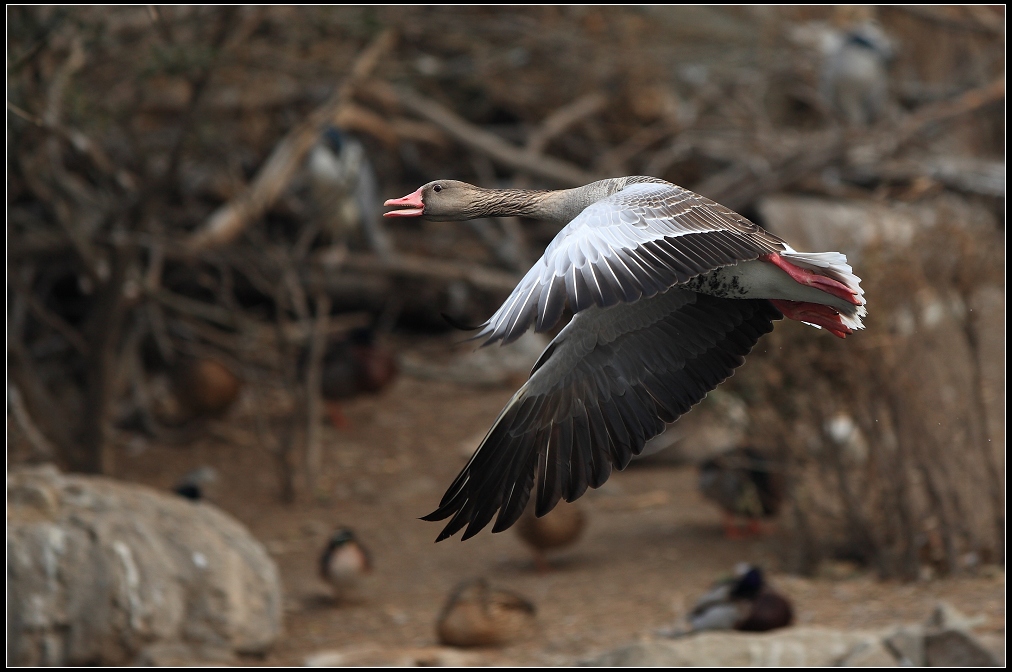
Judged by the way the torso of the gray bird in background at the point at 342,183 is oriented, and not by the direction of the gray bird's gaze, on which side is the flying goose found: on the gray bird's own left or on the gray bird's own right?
on the gray bird's own left

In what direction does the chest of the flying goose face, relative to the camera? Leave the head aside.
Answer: to the viewer's left

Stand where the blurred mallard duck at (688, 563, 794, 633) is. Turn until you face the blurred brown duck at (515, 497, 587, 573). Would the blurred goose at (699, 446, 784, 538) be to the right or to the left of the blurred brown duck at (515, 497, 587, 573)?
right

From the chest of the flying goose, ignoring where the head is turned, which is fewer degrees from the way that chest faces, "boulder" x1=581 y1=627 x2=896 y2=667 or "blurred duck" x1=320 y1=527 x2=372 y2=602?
the blurred duck

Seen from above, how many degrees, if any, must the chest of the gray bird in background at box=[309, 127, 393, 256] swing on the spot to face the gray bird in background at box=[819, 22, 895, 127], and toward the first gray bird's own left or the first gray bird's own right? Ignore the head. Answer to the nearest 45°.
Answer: approximately 135° to the first gray bird's own left
